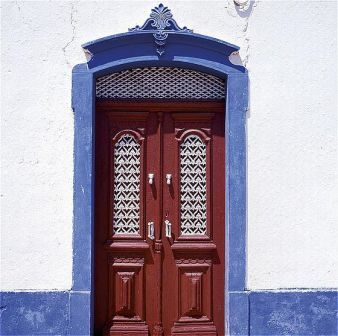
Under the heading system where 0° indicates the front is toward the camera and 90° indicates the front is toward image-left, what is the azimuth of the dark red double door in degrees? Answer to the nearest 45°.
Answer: approximately 0°
